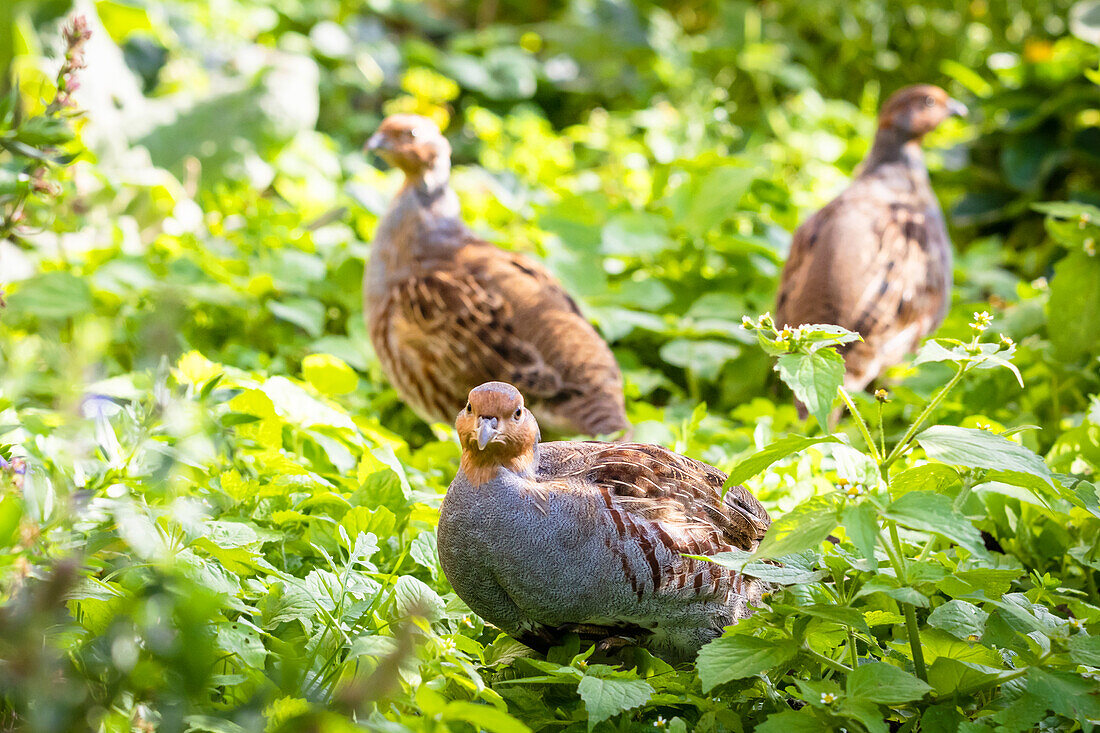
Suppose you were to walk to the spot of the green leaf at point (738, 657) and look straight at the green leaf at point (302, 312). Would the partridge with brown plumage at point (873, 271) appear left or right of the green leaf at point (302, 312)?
right

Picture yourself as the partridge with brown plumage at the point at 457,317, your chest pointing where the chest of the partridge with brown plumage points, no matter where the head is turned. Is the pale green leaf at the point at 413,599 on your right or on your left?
on your left

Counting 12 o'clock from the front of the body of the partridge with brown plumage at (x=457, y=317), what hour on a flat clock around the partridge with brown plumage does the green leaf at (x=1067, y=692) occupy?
The green leaf is roughly at 8 o'clock from the partridge with brown plumage.

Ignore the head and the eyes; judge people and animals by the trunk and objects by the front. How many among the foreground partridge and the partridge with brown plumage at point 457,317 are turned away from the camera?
0

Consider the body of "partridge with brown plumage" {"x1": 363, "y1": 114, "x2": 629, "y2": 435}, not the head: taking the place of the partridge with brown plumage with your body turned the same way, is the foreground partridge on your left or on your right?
on your left

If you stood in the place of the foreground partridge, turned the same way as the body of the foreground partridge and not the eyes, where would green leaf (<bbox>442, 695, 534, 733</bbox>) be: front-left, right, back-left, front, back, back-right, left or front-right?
front-left

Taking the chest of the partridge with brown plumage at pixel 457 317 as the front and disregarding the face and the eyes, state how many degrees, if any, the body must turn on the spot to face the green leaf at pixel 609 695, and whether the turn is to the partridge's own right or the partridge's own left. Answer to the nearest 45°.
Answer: approximately 90° to the partridge's own left

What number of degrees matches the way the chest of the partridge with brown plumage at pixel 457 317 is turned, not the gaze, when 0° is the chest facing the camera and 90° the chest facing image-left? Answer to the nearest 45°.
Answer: approximately 90°

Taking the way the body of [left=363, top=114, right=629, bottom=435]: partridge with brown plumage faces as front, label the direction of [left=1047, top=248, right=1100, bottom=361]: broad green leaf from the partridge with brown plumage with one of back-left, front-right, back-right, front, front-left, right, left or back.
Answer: back
